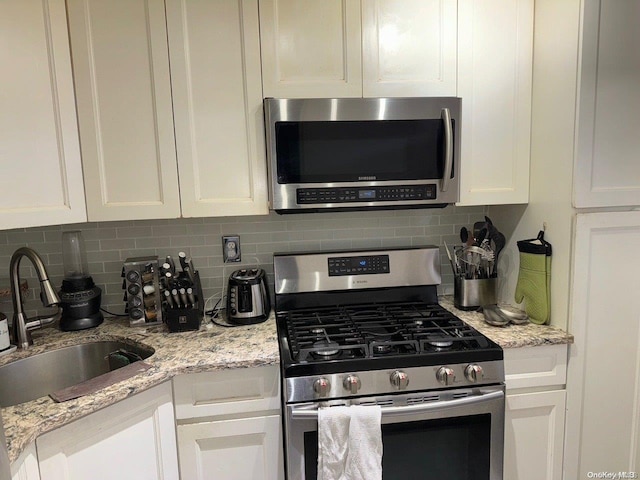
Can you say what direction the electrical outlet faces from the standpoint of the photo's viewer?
facing the viewer

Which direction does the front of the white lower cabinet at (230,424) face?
toward the camera

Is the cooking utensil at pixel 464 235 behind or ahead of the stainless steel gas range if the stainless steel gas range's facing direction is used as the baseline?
behind

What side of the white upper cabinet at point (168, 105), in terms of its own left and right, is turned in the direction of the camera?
front

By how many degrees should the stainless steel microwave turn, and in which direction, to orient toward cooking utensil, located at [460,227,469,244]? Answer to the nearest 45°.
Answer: approximately 135° to its left

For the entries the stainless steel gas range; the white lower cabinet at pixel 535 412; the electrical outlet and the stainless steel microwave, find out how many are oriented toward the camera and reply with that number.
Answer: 4

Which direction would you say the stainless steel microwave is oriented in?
toward the camera

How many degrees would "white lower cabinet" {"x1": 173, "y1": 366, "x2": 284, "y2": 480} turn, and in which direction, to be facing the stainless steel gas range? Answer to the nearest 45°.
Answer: approximately 90° to its left

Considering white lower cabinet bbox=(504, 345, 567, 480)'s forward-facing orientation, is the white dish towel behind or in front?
in front

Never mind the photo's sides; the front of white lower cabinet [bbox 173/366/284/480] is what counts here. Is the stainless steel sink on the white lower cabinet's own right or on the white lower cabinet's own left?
on the white lower cabinet's own right

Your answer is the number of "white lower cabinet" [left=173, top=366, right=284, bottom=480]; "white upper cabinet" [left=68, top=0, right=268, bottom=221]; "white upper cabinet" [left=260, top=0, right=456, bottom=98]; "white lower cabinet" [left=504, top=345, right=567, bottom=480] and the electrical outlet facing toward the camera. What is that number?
5

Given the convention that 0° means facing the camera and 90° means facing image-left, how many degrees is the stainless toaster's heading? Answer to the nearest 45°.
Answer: approximately 0°
